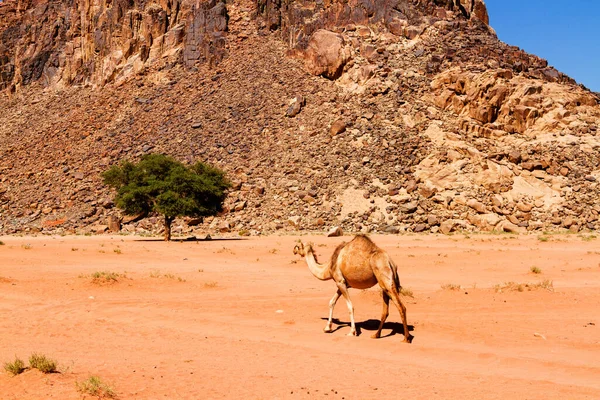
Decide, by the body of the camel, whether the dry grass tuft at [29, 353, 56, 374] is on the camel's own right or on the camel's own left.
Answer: on the camel's own left

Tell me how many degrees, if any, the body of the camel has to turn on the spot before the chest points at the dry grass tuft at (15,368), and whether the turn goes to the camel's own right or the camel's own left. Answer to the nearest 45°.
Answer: approximately 90° to the camel's own left

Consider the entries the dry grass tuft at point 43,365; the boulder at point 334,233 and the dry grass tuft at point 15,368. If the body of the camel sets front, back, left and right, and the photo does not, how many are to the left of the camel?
2

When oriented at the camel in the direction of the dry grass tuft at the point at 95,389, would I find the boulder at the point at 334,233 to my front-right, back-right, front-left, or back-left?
back-right

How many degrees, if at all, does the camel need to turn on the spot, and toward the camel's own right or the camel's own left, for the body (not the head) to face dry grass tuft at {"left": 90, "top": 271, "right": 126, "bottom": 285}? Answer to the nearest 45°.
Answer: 0° — it already faces it

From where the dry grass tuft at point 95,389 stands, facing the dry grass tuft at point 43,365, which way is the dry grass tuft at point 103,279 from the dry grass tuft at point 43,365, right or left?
right

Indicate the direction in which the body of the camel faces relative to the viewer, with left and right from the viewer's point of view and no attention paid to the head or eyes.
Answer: facing away from the viewer and to the left of the viewer
